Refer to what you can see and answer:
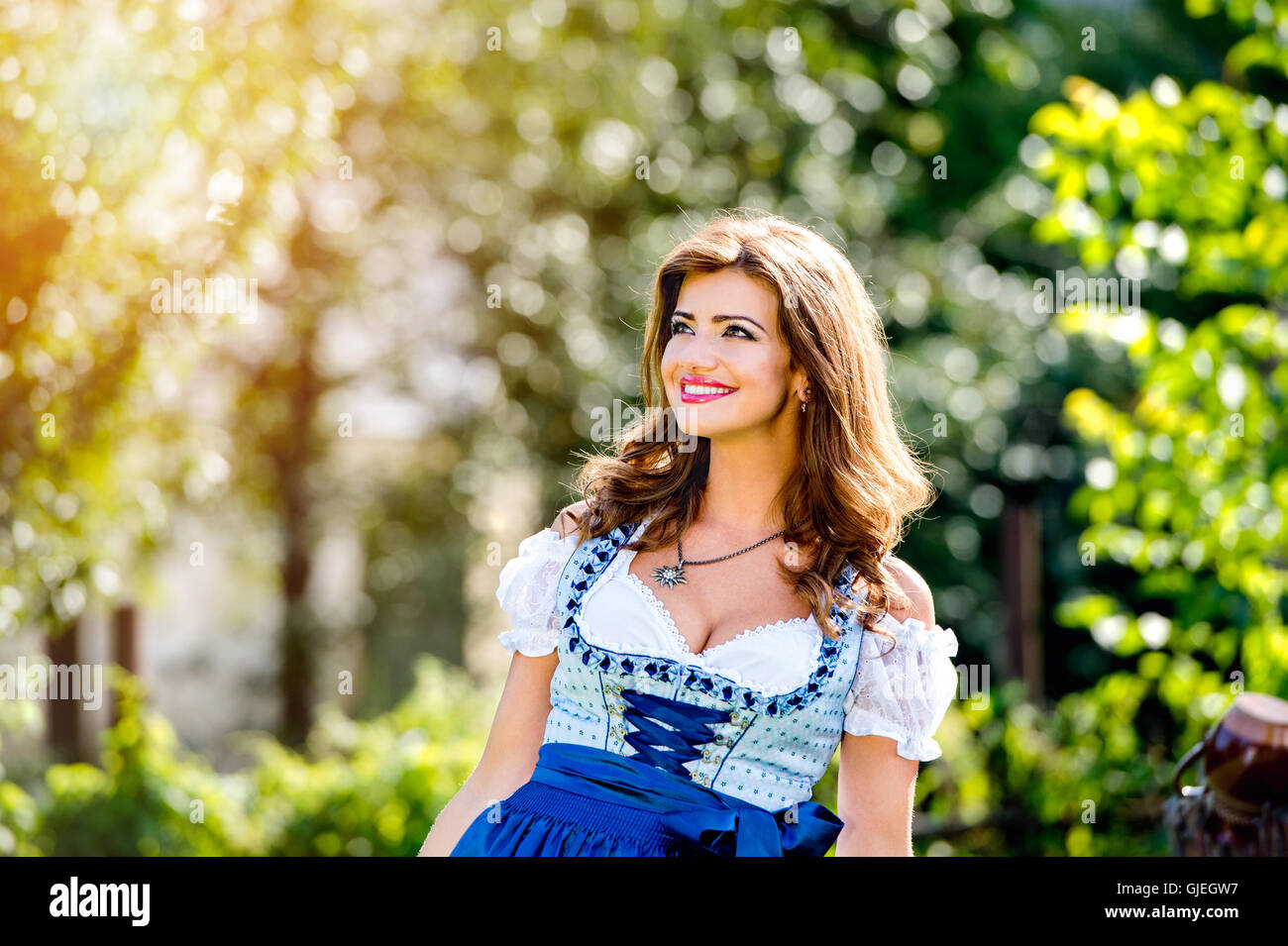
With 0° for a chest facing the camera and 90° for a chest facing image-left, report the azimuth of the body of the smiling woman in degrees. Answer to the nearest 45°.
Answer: approximately 0°

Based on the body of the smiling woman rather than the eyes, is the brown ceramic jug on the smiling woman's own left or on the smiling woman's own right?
on the smiling woman's own left

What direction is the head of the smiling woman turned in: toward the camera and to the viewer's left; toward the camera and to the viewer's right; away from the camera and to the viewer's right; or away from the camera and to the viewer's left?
toward the camera and to the viewer's left
